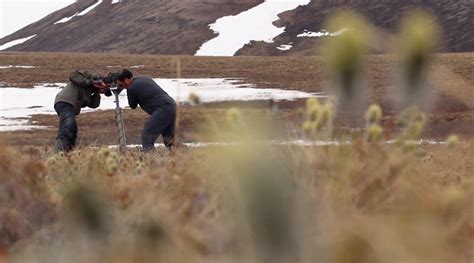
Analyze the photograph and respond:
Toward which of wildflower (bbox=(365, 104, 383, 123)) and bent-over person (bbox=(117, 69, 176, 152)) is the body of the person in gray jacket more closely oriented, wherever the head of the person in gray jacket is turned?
the bent-over person

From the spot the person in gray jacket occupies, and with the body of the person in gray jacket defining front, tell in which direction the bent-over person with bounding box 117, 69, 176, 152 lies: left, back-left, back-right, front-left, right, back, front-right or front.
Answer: front

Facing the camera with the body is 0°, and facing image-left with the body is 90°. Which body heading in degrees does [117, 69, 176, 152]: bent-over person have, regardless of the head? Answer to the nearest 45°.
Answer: approximately 90°

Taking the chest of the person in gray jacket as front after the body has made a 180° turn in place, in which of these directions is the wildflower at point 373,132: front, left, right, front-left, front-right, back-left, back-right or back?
left

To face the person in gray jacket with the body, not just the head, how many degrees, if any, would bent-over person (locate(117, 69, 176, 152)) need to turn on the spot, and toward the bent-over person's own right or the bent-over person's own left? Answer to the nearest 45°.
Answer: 0° — they already face them

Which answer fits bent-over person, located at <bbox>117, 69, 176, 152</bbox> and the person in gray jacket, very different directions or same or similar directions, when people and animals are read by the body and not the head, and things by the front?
very different directions

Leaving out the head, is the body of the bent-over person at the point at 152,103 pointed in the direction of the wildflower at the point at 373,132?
no

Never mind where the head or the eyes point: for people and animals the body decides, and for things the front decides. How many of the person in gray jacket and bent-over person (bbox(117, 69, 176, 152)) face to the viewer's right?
1

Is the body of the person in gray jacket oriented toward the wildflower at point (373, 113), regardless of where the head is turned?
no

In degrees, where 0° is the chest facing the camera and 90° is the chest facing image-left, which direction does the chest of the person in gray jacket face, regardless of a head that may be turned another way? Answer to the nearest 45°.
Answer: approximately 270°

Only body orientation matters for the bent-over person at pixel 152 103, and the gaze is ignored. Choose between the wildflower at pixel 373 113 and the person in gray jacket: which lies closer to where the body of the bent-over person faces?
the person in gray jacket

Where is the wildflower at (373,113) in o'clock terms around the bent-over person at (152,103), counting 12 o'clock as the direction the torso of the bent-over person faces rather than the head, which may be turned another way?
The wildflower is roughly at 9 o'clock from the bent-over person.
